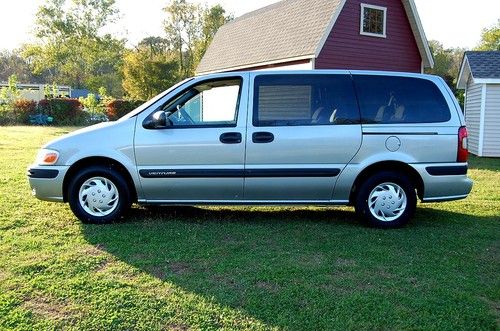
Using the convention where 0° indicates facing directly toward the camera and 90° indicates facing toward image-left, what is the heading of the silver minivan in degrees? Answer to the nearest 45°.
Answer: approximately 90°

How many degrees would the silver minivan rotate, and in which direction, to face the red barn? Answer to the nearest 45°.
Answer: approximately 90° to its right

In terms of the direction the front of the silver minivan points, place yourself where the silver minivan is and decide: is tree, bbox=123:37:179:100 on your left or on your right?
on your right

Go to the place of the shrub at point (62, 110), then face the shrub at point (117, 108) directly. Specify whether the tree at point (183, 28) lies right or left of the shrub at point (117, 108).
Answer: left

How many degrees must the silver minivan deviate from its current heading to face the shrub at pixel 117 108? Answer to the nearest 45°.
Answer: approximately 90° to its right

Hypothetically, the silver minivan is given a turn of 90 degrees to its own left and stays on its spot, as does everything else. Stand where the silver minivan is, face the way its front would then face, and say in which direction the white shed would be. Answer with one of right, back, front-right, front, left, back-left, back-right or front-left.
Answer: back-left

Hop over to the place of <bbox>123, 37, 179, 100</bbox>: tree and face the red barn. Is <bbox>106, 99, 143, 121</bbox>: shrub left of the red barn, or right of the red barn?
right

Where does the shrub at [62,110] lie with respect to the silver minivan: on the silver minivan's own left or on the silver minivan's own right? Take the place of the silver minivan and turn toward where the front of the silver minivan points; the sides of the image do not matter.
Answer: on the silver minivan's own right

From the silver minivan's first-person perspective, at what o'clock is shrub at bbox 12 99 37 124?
The shrub is roughly at 2 o'clock from the silver minivan.

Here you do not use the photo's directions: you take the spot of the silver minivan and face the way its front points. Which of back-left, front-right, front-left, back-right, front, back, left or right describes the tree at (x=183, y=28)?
right
